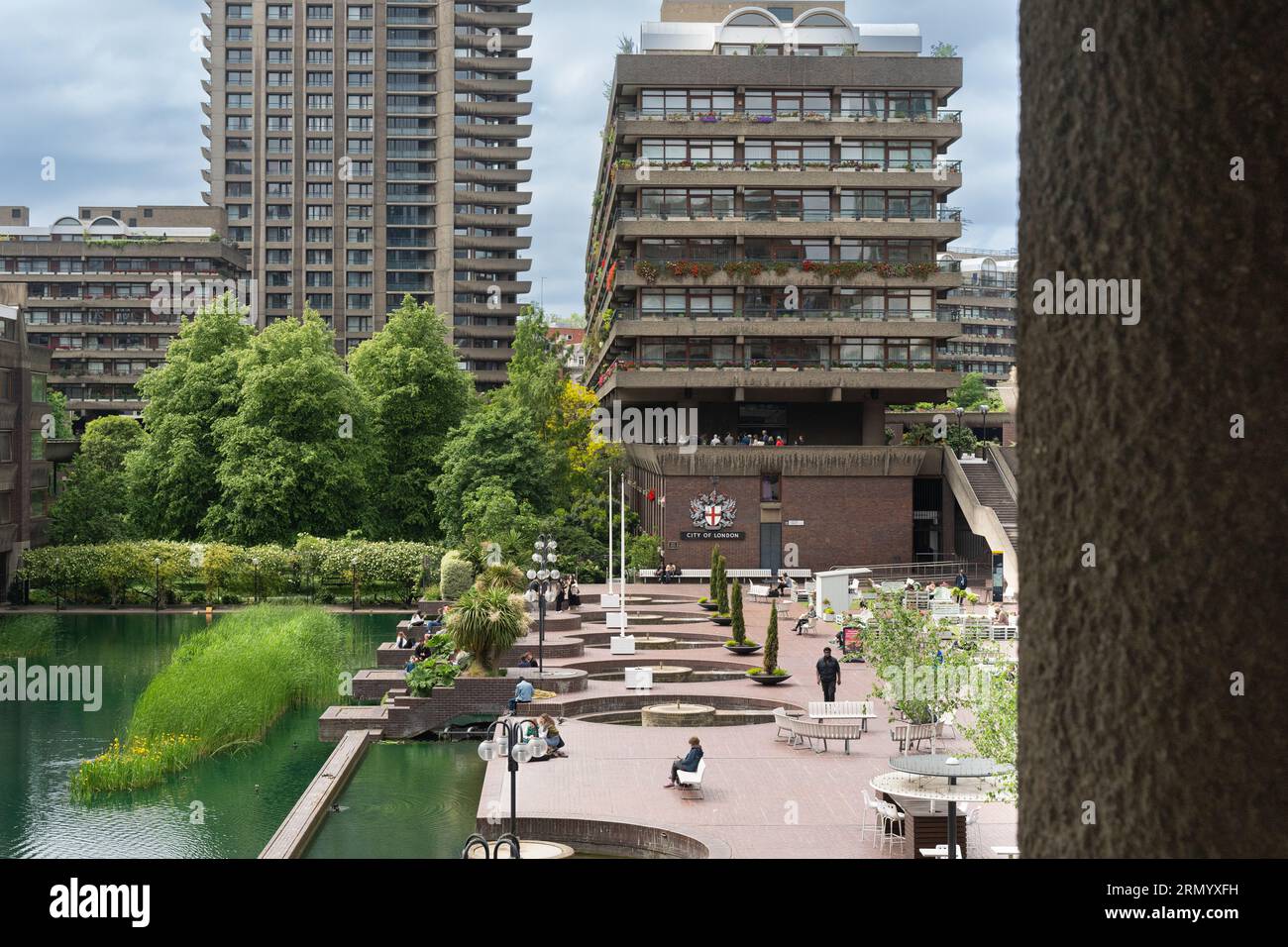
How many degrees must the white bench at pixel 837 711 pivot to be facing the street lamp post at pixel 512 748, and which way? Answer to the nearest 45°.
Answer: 0° — it already faces it

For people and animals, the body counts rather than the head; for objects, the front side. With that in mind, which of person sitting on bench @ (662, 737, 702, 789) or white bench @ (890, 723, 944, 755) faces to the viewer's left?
the person sitting on bench

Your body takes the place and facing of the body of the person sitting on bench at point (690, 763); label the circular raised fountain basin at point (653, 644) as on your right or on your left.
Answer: on your right

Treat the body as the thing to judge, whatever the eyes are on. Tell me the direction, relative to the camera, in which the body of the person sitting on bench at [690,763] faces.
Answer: to the viewer's left

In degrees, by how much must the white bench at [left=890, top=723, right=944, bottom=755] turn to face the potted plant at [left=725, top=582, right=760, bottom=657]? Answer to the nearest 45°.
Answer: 0° — it already faces it

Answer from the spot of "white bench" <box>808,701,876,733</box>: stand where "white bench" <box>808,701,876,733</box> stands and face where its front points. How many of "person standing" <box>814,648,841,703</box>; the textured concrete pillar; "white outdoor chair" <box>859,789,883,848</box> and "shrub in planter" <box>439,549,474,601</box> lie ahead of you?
2

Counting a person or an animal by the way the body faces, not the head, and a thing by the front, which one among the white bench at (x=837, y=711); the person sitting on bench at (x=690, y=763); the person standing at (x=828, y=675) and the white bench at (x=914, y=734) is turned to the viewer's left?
the person sitting on bench

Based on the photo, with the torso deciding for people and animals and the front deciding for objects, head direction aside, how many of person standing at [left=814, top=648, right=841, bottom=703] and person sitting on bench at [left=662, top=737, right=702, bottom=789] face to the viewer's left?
1
